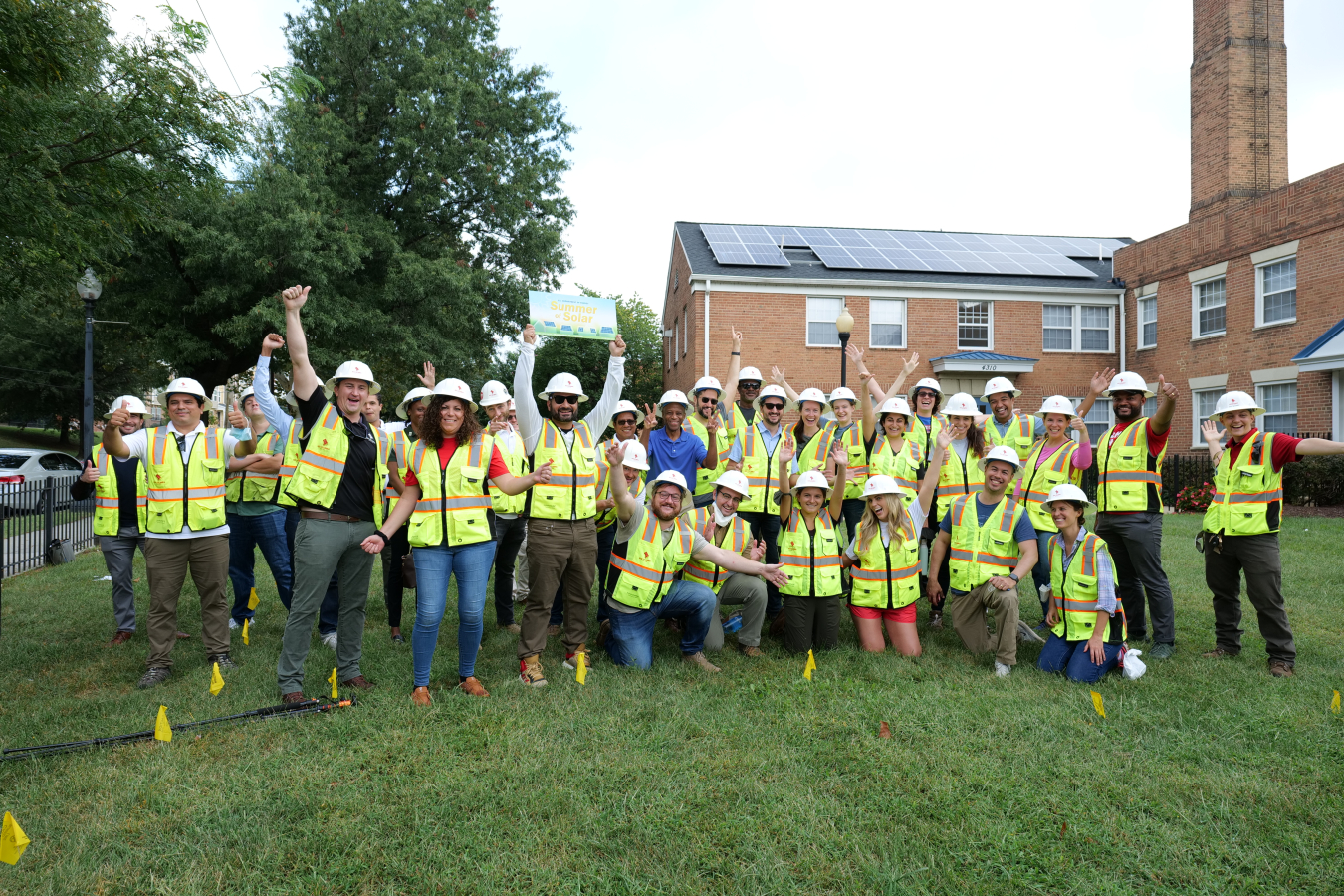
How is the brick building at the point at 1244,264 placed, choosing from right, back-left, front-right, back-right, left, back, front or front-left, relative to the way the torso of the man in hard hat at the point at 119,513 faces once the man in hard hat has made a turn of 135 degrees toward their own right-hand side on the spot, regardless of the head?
back-right

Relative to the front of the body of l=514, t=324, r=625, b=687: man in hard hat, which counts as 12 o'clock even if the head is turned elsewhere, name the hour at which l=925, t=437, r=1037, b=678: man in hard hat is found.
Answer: l=925, t=437, r=1037, b=678: man in hard hat is roughly at 9 o'clock from l=514, t=324, r=625, b=687: man in hard hat.

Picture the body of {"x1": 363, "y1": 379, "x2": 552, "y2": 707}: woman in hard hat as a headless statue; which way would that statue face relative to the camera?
toward the camera

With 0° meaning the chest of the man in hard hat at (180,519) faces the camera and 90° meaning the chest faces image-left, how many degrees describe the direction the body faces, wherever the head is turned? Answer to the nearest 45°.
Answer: approximately 0°

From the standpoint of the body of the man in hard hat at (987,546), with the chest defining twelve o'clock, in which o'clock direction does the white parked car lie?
The white parked car is roughly at 3 o'clock from the man in hard hat.

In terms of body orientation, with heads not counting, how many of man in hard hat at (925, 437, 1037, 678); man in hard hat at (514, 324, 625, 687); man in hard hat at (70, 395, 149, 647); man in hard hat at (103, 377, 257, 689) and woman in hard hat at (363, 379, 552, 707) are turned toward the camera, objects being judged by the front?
5

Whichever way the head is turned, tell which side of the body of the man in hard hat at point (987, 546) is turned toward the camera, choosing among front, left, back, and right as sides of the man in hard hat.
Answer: front

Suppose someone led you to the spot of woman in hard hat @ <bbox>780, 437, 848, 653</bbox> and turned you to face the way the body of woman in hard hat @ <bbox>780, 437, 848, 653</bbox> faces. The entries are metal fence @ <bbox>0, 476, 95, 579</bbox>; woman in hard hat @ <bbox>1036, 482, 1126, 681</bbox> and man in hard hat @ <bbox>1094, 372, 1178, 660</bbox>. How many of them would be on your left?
2

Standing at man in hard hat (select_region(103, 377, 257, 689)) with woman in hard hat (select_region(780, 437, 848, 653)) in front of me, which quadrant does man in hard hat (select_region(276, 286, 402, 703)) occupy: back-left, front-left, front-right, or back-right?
front-right

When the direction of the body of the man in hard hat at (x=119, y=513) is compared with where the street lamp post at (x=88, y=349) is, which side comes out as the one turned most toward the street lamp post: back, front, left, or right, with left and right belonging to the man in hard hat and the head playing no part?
back

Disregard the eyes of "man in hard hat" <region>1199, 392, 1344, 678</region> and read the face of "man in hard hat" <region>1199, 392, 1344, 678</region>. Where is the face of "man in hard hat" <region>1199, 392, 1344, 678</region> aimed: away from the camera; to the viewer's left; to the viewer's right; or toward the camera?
toward the camera

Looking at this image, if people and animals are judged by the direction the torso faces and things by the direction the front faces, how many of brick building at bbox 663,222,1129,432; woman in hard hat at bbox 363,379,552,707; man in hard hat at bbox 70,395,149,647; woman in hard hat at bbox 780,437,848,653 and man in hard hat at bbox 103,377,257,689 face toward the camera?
5

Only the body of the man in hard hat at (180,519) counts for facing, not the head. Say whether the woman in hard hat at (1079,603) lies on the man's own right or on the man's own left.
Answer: on the man's own left

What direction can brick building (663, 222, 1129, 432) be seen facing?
toward the camera

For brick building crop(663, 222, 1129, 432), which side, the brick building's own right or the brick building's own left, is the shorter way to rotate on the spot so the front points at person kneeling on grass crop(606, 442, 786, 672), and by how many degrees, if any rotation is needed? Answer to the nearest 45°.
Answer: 0° — it already faces them

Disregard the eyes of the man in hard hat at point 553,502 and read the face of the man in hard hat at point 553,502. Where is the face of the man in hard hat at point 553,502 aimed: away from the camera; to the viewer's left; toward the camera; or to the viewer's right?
toward the camera

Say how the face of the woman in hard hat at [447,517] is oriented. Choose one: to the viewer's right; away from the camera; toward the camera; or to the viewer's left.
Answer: toward the camera

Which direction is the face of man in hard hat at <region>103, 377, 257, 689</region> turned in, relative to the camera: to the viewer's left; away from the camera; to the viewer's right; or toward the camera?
toward the camera

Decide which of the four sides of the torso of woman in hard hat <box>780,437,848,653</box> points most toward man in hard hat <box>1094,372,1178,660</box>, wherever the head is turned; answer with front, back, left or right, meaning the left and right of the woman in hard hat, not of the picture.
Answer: left
